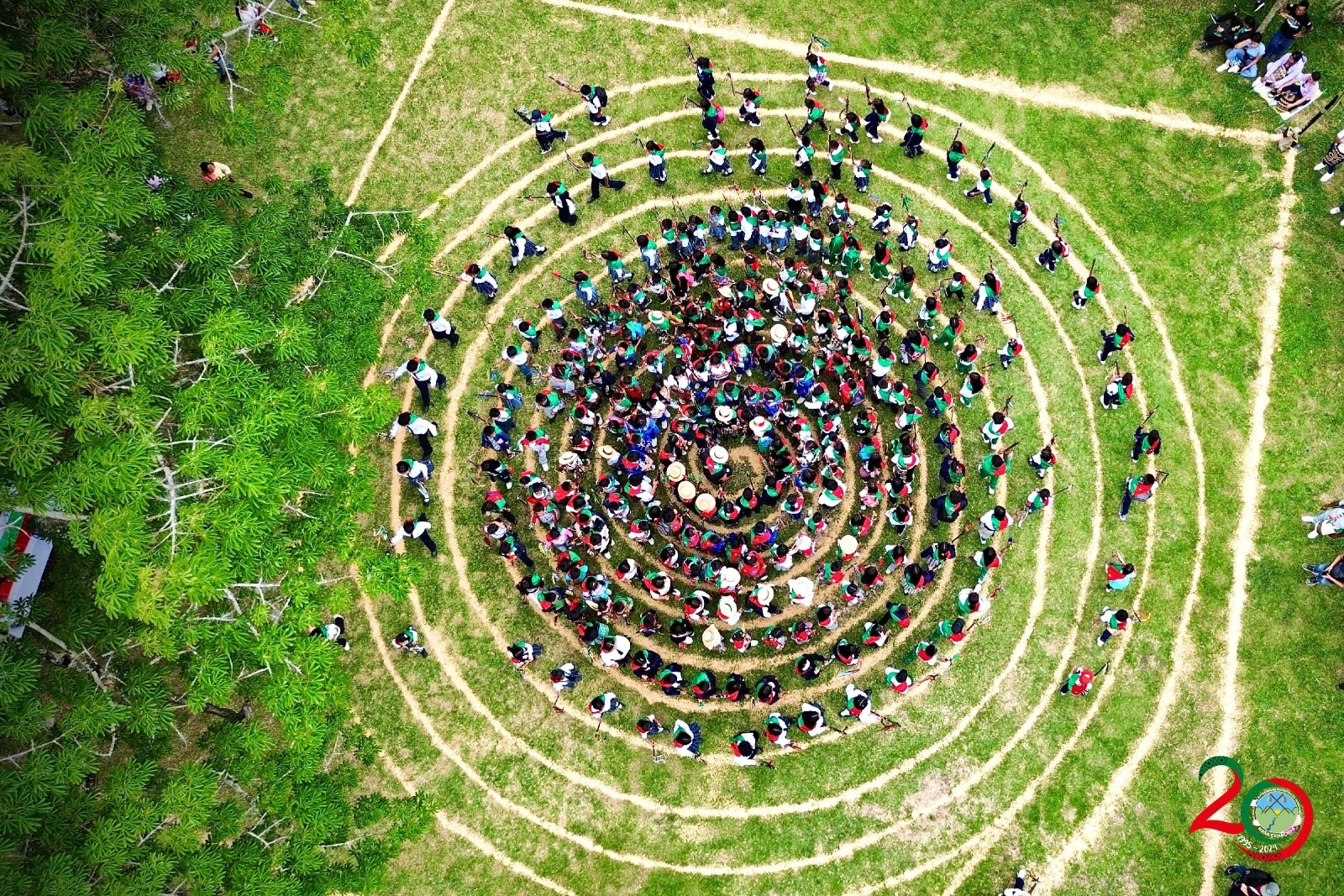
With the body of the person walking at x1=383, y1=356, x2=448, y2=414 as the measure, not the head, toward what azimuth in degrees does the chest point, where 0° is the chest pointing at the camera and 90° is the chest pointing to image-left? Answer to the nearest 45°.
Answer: approximately 45°

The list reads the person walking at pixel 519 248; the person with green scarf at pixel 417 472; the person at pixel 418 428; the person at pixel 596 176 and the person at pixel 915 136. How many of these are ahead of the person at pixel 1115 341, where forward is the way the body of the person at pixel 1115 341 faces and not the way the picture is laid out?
0

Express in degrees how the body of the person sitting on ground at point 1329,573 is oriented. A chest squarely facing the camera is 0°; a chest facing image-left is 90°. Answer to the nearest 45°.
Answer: approximately 90°

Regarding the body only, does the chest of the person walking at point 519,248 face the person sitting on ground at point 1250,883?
no

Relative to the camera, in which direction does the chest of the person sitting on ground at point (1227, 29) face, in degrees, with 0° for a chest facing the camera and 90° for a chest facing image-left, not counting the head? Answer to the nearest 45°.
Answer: approximately 45°

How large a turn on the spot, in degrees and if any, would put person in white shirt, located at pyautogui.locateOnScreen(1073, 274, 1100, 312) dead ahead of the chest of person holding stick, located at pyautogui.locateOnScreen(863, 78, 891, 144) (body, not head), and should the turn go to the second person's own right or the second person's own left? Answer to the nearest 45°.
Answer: approximately 180°

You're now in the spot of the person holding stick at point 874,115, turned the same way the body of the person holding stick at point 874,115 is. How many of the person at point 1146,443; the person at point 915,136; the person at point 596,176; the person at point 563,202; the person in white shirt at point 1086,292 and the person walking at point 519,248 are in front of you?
3
